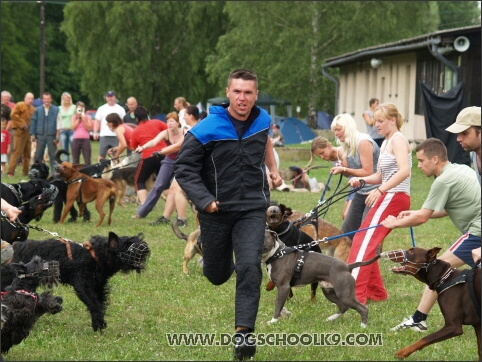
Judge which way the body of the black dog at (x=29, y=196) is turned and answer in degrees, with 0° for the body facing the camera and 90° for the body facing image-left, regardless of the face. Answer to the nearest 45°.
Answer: approximately 270°

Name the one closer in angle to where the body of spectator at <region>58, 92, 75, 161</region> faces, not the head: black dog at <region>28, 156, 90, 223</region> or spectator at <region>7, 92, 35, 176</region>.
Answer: the black dog

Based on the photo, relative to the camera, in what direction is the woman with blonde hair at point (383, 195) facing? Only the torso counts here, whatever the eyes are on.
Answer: to the viewer's left

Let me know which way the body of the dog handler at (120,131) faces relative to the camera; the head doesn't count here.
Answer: to the viewer's left

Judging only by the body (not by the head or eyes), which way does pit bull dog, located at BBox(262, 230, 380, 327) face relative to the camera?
to the viewer's left

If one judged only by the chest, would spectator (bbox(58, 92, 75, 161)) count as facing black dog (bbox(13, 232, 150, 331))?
yes

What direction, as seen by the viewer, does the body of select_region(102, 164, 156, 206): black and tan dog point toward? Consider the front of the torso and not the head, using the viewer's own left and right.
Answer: facing to the left of the viewer
